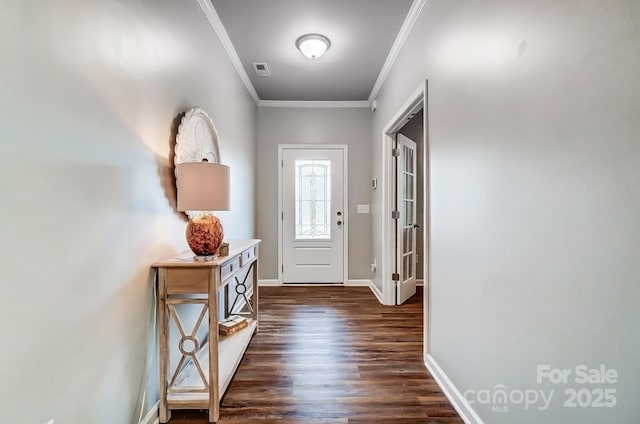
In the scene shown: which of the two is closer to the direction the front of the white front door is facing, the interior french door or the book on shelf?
the book on shelf

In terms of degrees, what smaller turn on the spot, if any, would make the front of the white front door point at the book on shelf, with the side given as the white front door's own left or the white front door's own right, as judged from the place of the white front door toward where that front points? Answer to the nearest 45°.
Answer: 0° — it already faces it

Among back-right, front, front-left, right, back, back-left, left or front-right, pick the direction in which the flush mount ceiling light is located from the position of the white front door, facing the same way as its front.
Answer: front

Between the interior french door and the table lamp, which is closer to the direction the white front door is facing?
the table lamp

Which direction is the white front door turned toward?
toward the camera

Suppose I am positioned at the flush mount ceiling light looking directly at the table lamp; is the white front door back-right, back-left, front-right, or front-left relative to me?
back-right

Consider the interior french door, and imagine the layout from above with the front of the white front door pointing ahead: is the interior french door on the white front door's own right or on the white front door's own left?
on the white front door's own left

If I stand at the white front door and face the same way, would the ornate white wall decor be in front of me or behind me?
in front

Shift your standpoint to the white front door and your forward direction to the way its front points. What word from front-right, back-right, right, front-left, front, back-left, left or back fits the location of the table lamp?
front
